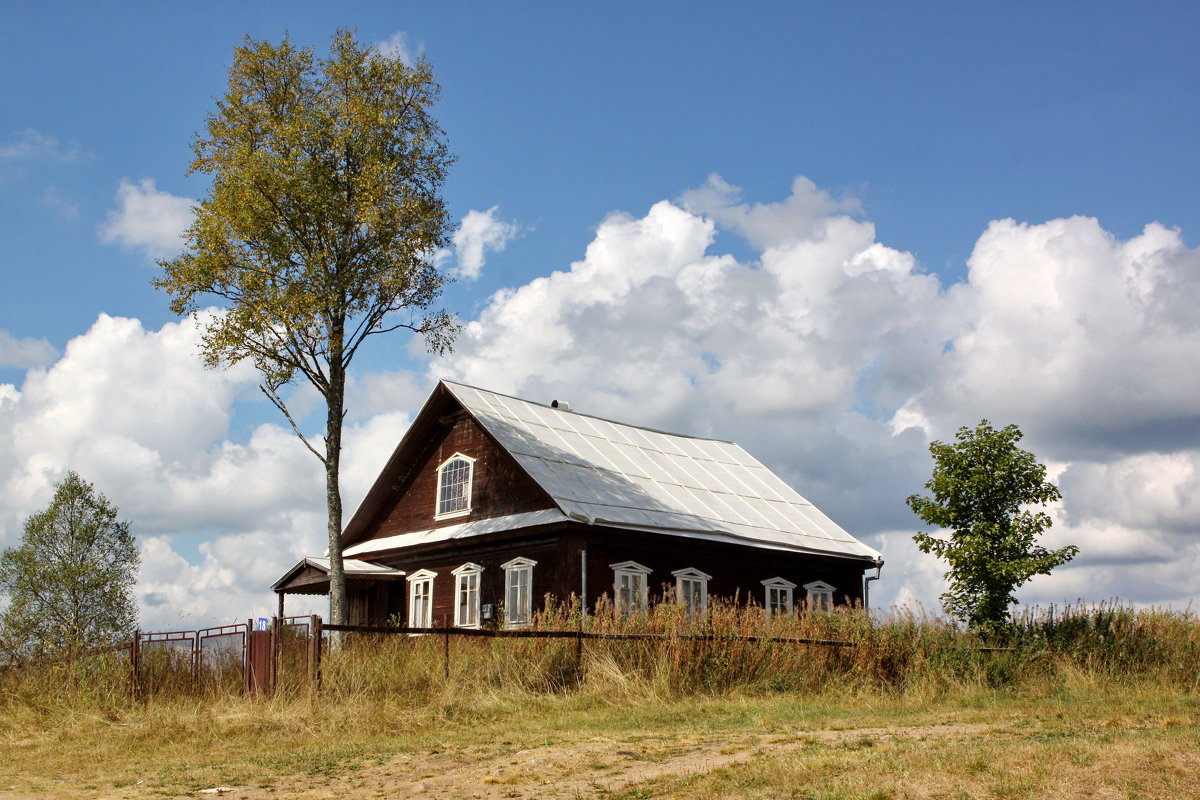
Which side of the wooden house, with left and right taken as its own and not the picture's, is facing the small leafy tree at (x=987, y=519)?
left

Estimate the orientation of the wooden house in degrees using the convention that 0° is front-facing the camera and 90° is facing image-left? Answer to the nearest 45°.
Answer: approximately 45°
